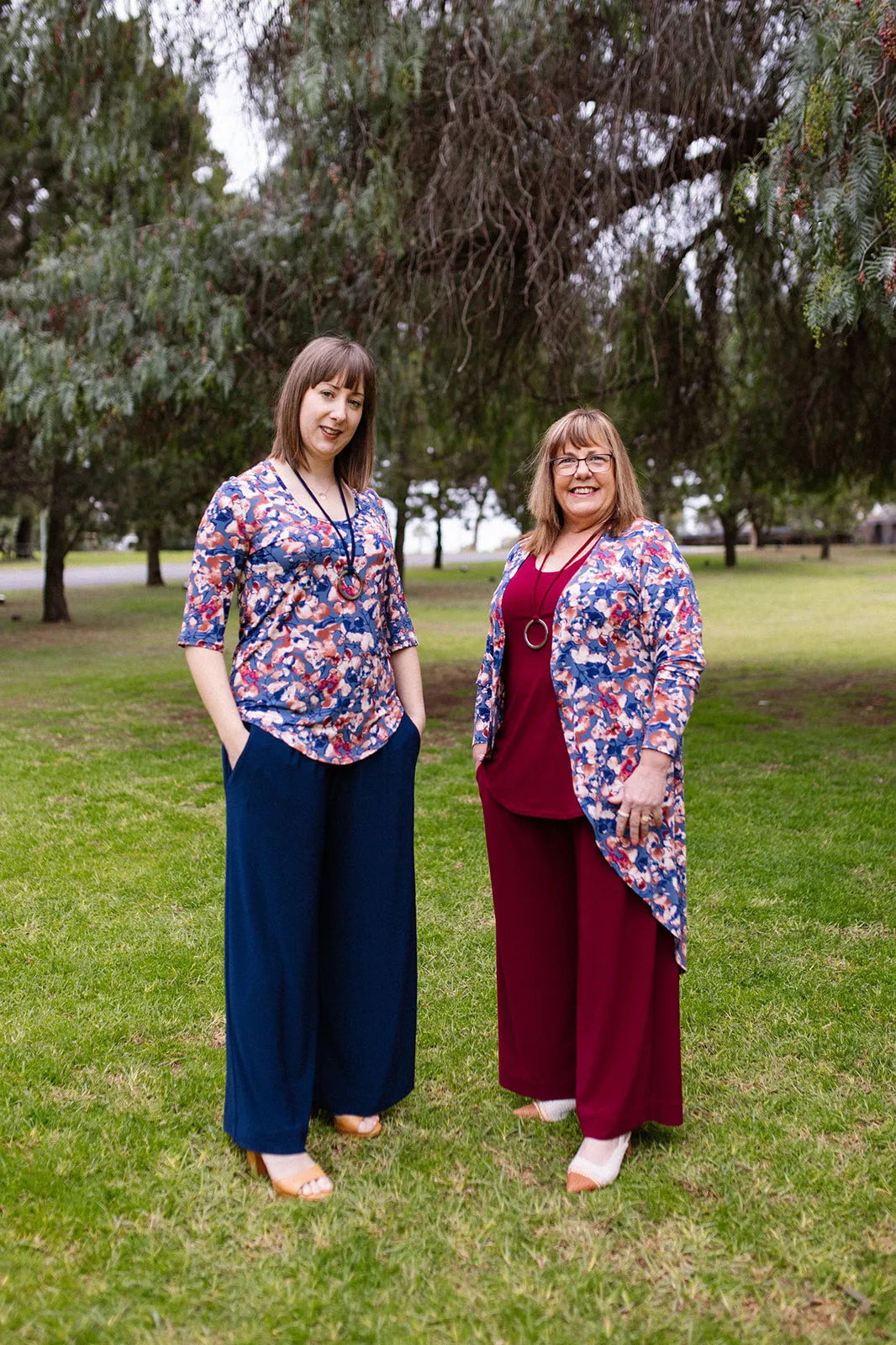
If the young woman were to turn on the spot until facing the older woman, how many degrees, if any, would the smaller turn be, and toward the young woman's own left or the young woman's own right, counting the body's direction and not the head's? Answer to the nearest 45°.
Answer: approximately 45° to the young woman's own left

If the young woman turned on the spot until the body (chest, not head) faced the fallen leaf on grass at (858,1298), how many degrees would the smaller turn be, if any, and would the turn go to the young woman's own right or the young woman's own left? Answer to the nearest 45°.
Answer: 0° — they already face it

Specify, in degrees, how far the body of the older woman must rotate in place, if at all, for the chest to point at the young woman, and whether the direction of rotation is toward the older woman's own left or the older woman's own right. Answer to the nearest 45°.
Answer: approximately 45° to the older woman's own right

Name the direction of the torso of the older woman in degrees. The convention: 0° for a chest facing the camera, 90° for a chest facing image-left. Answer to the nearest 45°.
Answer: approximately 45°
